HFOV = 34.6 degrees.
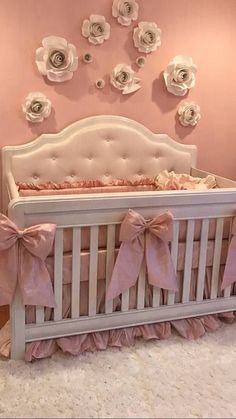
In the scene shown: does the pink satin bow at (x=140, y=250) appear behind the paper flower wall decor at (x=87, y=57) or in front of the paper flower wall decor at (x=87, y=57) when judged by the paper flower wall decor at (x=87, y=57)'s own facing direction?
in front

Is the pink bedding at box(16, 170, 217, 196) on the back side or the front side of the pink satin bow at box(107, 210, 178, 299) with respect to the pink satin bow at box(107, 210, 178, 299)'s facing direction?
on the back side

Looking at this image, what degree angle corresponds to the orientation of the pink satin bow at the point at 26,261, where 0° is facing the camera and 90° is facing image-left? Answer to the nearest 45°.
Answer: approximately 0°

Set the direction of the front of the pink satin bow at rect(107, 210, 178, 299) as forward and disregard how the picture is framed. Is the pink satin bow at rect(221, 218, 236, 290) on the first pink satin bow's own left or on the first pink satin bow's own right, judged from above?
on the first pink satin bow's own left

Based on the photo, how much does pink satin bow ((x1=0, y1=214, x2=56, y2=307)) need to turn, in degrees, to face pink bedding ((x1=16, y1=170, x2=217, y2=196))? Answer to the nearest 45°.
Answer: approximately 135° to its left

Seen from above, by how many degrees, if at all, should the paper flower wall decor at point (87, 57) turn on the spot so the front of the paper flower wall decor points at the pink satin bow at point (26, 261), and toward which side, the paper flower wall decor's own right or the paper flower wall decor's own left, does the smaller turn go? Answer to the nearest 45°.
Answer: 0° — it already faces it

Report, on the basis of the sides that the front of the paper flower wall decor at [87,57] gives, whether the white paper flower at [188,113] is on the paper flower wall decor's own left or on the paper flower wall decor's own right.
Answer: on the paper flower wall decor's own left

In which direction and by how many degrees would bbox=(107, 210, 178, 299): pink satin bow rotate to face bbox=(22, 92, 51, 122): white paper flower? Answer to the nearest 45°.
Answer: approximately 135° to its right

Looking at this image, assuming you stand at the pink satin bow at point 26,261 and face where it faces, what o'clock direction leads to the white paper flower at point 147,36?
The white paper flower is roughly at 7 o'clock from the pink satin bow.

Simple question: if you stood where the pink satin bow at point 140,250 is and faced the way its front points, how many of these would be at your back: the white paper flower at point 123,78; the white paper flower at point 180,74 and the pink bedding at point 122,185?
3

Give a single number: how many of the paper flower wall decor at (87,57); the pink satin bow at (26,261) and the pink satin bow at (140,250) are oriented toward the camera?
3
